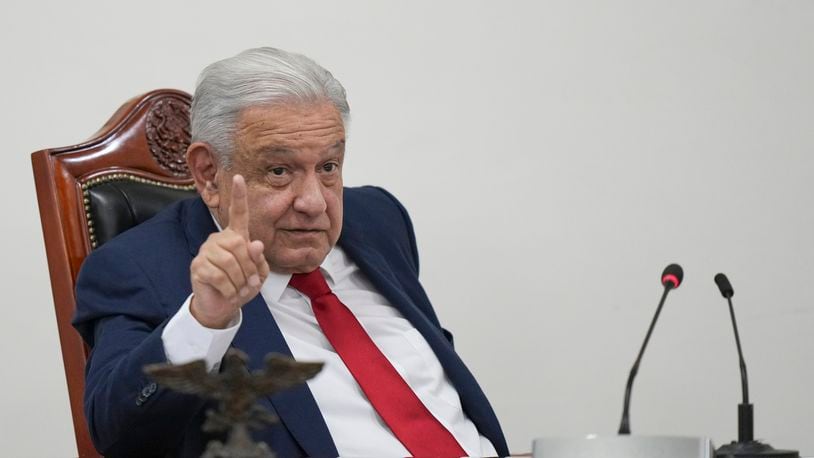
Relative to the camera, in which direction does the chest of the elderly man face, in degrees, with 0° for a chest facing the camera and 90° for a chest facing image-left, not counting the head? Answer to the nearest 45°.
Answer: approximately 315°

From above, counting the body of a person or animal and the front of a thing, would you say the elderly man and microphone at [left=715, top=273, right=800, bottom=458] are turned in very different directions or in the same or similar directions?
very different directions

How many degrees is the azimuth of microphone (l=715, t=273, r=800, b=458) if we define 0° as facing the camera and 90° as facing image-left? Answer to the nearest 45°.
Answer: approximately 90°
